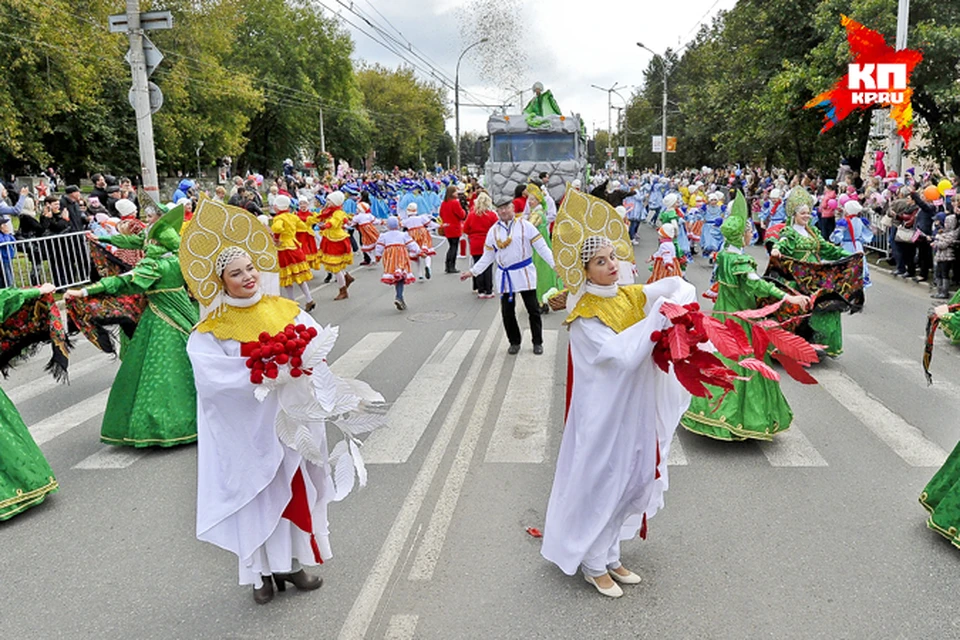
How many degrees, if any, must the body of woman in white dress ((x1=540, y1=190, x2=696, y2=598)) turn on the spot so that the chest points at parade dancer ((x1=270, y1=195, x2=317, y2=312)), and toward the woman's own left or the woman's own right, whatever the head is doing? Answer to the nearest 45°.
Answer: approximately 180°

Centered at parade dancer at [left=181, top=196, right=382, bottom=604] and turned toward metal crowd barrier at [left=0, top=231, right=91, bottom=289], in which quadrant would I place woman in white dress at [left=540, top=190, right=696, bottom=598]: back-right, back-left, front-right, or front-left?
back-right

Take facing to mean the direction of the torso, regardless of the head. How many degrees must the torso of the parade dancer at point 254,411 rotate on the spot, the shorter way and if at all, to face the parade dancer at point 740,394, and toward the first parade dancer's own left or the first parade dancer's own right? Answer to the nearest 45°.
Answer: approximately 45° to the first parade dancer's own left

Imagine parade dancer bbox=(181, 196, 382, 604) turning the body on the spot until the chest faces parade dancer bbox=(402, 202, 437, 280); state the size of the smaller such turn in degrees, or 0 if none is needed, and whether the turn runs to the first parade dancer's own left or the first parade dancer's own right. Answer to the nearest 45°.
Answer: approximately 135° to the first parade dancer's own left

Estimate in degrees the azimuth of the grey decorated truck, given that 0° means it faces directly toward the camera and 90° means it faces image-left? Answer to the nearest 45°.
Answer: approximately 0°

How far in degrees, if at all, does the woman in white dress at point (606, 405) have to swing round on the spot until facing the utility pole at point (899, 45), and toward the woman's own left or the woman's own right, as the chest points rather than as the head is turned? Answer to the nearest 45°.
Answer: approximately 135° to the woman's own left

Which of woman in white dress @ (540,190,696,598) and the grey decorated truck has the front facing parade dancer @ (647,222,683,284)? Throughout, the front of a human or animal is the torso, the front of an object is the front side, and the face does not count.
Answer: the grey decorated truck

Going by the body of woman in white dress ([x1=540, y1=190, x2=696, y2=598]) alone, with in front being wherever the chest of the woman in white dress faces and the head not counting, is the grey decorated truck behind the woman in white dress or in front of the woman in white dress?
behind
